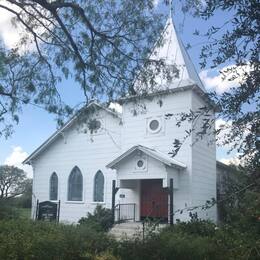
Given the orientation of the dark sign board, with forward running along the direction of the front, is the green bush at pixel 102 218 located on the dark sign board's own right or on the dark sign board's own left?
on the dark sign board's own left

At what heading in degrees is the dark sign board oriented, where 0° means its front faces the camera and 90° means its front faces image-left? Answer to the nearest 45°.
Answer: approximately 0°

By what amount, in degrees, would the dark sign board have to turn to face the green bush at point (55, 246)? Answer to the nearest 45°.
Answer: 0° — it already faces it
